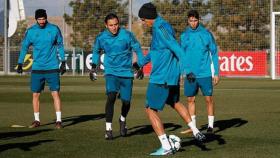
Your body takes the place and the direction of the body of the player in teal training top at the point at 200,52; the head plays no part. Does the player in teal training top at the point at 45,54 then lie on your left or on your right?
on your right

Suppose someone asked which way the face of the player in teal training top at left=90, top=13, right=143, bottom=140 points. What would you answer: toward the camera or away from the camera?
toward the camera

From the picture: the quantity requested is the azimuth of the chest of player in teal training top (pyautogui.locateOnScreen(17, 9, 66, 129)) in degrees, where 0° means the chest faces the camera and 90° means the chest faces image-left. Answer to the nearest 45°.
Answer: approximately 0°

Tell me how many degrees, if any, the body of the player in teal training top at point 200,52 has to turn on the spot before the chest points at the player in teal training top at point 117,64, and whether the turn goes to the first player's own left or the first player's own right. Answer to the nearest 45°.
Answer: approximately 90° to the first player's own right

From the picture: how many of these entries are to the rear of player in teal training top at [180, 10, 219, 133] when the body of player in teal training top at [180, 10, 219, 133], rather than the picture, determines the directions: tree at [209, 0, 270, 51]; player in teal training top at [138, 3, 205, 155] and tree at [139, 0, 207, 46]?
2

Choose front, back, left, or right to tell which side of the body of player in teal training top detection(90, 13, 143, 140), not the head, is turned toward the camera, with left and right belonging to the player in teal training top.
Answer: front

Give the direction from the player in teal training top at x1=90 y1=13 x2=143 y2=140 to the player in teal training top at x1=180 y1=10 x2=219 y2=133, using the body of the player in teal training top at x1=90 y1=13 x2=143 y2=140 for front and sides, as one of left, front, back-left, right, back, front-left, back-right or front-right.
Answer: left

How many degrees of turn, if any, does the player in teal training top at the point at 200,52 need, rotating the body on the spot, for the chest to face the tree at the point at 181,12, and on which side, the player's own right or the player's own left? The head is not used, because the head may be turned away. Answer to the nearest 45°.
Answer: approximately 180°

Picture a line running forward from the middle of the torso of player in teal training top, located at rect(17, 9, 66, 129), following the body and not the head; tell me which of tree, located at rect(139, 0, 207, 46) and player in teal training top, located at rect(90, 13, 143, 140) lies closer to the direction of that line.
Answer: the player in teal training top
